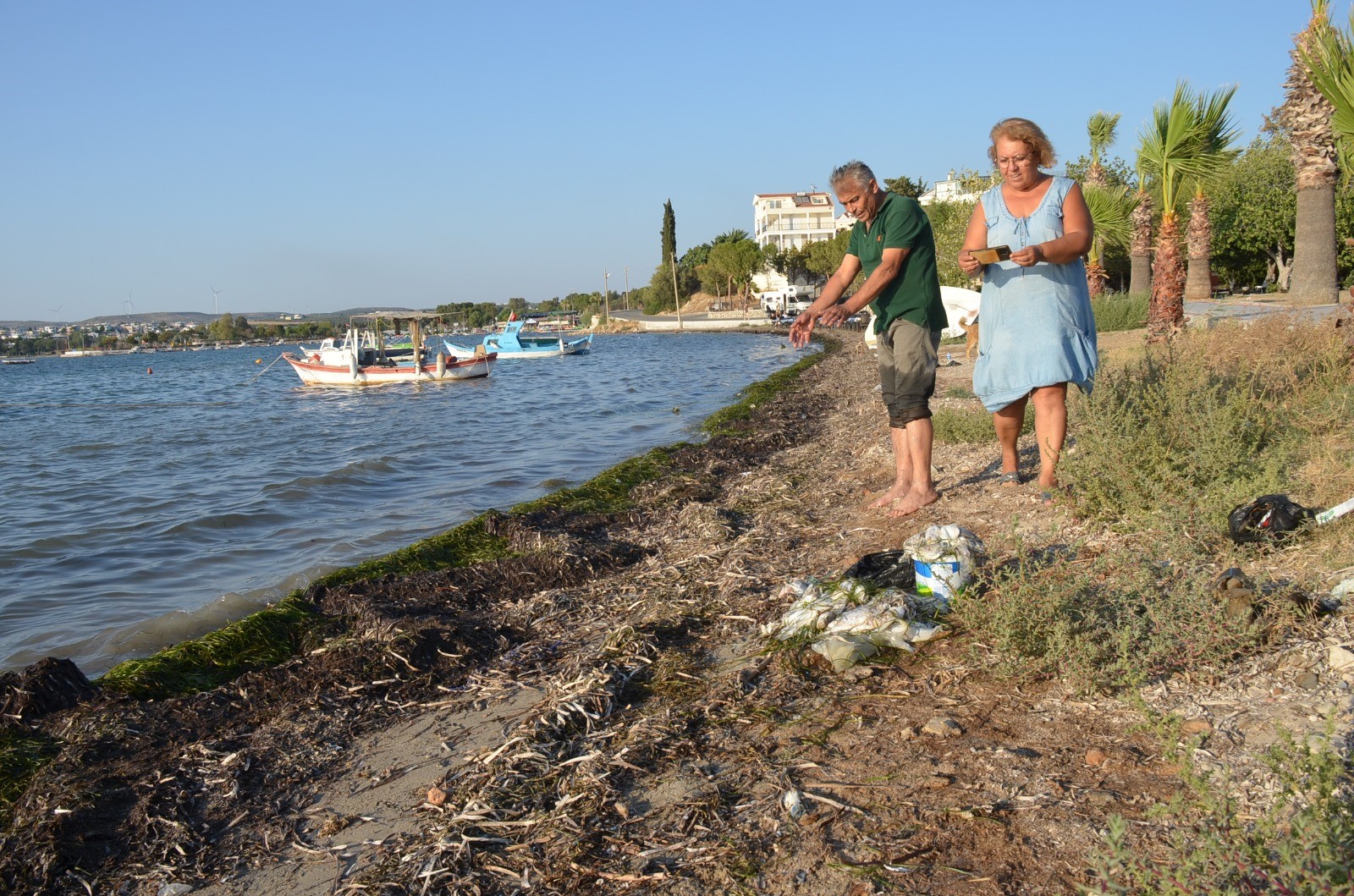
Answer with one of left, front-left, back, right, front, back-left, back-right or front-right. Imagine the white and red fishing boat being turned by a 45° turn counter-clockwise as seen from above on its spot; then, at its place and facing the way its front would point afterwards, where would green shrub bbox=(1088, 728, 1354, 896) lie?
front-left

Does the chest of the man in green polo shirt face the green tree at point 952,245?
no

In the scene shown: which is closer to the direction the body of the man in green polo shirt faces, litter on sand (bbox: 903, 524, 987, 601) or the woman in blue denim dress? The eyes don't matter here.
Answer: the litter on sand

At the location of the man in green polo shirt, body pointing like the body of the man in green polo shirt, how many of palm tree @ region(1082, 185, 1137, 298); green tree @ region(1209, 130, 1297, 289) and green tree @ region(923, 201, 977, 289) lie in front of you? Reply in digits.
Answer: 0

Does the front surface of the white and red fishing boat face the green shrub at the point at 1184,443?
no

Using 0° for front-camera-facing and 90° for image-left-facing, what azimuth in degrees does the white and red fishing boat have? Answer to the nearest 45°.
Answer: approximately 90°

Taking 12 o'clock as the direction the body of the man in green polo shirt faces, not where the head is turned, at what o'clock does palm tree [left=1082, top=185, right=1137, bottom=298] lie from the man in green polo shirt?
The palm tree is roughly at 5 o'clock from the man in green polo shirt.

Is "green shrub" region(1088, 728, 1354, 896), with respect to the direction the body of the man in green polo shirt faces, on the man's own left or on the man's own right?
on the man's own left

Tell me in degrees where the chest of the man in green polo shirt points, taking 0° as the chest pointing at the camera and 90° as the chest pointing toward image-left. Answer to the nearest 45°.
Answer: approximately 45°

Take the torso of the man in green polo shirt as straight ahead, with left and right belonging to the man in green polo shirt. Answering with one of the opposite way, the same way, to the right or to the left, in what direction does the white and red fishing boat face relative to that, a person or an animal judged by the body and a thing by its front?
the same way

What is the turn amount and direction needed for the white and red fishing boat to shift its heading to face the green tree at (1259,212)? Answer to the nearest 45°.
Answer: approximately 180°

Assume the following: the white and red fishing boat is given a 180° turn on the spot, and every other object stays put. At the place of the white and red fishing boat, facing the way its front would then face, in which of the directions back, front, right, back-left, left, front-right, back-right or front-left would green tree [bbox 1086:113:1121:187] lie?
front-right

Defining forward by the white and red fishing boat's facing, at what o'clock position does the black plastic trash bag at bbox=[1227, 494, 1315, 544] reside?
The black plastic trash bag is roughly at 9 o'clock from the white and red fishing boat.

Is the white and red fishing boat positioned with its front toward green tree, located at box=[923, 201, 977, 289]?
no

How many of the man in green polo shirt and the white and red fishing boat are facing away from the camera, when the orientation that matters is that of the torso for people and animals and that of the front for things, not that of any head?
0
